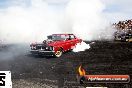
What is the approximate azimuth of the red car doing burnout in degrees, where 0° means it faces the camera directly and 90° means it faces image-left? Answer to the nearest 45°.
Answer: approximately 45°
